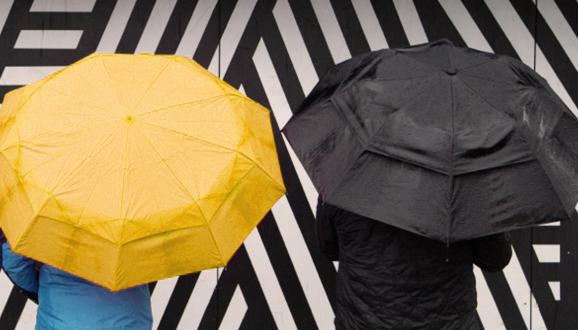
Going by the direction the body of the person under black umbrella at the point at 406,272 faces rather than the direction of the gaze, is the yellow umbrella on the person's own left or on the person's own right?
on the person's own left

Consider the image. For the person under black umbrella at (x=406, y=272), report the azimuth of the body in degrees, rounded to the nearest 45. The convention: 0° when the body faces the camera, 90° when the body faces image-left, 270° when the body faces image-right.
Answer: approximately 180°
